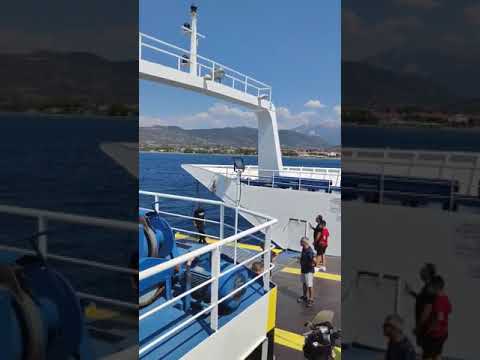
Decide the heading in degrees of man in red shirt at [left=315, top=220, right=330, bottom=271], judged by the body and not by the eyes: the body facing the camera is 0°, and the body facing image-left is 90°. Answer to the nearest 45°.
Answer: approximately 90°

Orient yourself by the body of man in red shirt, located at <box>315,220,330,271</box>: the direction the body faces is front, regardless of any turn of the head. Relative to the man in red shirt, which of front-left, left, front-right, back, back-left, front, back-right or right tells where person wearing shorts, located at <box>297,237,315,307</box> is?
left
